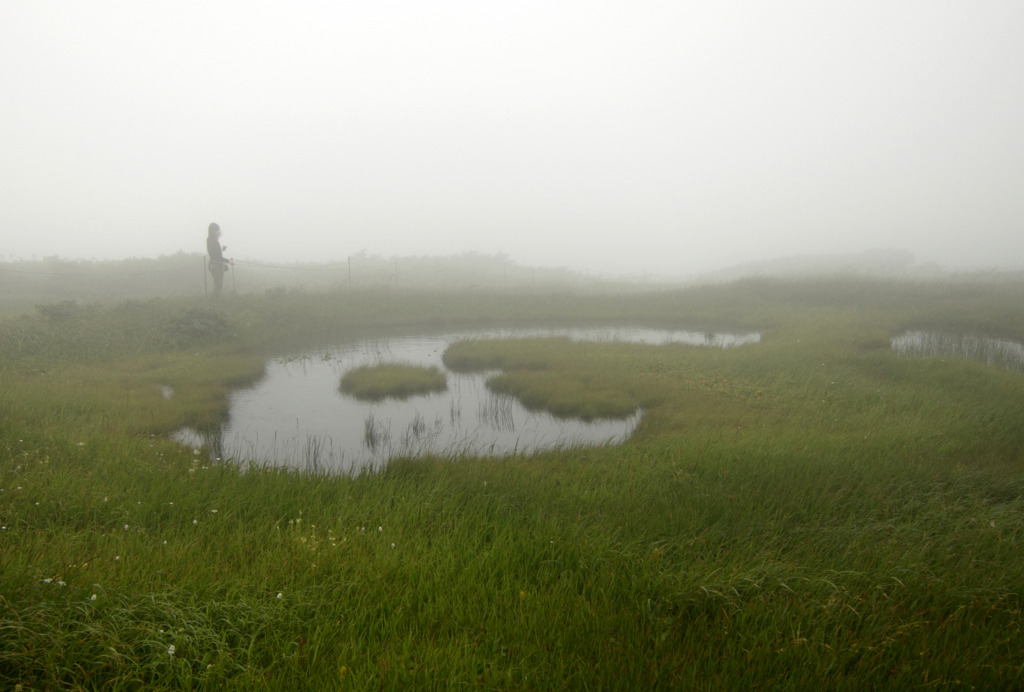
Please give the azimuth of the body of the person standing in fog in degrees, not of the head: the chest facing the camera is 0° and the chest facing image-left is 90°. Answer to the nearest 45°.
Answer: approximately 270°

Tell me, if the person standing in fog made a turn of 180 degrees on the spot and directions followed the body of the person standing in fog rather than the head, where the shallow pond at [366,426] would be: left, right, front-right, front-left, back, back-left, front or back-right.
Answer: left

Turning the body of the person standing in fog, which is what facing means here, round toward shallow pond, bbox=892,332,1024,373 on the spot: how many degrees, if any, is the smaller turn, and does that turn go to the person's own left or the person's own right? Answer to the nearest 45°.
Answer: approximately 45° to the person's own right
